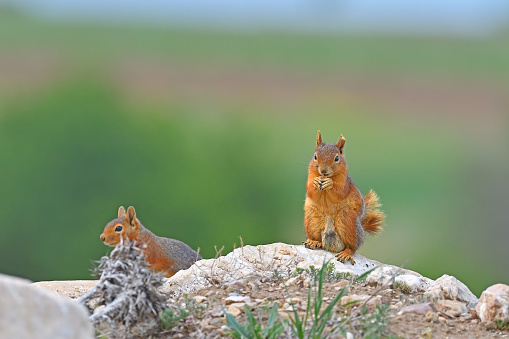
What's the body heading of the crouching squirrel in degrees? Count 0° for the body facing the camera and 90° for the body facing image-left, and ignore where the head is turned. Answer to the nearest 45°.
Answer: approximately 90°

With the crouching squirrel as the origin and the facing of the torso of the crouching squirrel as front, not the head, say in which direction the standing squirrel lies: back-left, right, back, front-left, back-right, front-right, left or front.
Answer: back

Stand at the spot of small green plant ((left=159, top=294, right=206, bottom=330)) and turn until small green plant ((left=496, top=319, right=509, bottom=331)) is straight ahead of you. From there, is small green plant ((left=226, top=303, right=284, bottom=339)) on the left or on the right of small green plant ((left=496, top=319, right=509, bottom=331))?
right

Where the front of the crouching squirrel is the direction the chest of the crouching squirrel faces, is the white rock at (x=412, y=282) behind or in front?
behind

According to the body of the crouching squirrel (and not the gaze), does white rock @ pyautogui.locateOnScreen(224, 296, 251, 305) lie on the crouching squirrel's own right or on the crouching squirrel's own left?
on the crouching squirrel's own left

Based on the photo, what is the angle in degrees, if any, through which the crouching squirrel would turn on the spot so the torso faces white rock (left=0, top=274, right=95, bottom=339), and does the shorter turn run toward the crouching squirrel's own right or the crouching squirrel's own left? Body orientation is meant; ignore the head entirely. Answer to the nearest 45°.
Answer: approximately 90° to the crouching squirrel's own left

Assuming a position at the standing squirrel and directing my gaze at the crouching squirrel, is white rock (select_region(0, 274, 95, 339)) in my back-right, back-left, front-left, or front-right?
front-left

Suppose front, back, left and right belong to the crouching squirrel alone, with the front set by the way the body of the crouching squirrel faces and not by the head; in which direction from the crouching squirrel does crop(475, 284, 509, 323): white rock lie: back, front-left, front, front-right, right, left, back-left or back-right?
back-left

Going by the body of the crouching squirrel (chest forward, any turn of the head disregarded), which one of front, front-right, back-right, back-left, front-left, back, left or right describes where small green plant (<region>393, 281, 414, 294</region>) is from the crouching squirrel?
back-left

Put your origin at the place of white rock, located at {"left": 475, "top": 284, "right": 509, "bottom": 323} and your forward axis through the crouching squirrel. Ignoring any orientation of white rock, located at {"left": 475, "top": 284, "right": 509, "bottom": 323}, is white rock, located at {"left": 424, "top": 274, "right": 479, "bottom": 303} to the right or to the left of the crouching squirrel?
right

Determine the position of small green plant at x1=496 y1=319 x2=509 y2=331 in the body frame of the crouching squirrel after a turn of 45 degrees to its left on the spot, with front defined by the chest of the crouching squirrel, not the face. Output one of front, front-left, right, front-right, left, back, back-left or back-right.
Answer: left

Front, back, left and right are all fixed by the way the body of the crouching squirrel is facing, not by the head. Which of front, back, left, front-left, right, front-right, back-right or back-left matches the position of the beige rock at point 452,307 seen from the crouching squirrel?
back-left
